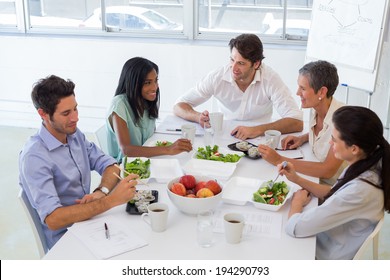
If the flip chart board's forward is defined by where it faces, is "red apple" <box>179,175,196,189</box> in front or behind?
in front

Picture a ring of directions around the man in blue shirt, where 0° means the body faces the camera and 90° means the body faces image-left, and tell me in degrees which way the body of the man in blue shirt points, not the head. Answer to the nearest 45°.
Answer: approximately 315°

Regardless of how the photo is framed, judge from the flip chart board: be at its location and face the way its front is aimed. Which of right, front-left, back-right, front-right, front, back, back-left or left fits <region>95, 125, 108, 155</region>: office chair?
front-right

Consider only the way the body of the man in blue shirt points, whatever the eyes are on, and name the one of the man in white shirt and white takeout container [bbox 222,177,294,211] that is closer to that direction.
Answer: the white takeout container

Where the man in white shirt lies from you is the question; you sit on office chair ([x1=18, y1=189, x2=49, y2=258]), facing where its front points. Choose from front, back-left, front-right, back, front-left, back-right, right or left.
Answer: front-left

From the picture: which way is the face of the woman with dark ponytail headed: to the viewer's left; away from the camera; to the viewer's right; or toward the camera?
to the viewer's left

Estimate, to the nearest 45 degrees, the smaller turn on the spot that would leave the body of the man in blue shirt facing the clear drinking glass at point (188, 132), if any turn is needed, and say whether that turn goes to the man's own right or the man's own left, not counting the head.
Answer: approximately 90° to the man's own left

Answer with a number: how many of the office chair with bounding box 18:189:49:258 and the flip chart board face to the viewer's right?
1

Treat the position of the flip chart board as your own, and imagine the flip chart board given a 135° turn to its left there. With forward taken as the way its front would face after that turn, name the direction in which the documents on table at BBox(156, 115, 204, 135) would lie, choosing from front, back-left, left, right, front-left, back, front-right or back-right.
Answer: back

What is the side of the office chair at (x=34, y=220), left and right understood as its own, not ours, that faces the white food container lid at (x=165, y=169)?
front

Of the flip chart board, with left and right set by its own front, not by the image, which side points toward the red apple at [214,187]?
front

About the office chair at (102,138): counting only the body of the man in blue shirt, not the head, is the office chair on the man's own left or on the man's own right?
on the man's own left

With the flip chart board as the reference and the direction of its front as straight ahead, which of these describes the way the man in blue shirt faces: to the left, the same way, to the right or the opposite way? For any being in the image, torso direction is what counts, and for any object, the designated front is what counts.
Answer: to the left

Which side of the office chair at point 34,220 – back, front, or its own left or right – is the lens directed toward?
right

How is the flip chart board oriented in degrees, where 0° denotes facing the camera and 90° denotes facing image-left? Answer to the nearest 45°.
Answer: approximately 0°
